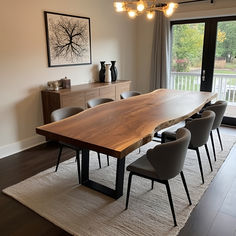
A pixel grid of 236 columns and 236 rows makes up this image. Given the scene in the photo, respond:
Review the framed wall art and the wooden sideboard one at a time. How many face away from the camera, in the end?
0

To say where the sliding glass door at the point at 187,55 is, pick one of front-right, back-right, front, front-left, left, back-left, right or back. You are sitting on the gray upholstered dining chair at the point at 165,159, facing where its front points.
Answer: front-right

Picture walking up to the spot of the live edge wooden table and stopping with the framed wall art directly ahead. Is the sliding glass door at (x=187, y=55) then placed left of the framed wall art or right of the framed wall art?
right

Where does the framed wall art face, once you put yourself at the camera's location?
facing the viewer and to the right of the viewer

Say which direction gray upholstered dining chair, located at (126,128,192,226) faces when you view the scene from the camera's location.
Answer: facing away from the viewer and to the left of the viewer

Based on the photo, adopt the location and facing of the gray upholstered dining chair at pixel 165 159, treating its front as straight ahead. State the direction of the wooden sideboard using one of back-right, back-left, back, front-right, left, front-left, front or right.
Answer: front

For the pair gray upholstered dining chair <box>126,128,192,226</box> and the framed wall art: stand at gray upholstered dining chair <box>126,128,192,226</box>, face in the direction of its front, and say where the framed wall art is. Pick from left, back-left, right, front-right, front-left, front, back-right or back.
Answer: front

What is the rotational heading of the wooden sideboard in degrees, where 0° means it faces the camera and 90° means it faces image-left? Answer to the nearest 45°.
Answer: approximately 315°

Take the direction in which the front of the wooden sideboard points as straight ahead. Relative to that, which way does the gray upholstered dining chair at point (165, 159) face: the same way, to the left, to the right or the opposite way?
the opposite way

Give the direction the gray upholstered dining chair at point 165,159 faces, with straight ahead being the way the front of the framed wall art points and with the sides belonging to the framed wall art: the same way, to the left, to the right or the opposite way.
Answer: the opposite way
